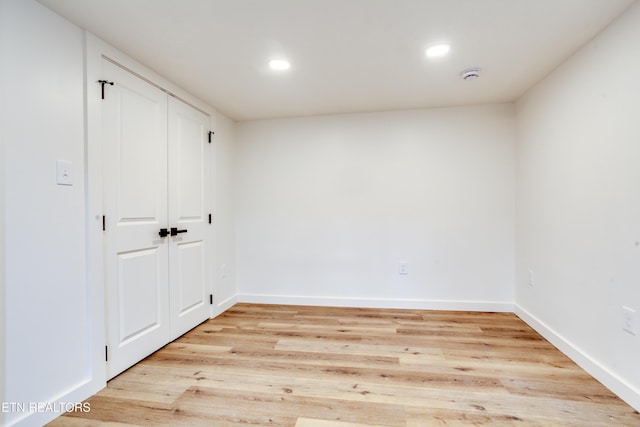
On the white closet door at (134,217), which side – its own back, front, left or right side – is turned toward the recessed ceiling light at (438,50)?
front

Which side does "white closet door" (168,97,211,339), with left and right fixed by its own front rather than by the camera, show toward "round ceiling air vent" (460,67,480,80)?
front

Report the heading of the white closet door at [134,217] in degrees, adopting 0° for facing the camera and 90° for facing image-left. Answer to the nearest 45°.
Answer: approximately 315°

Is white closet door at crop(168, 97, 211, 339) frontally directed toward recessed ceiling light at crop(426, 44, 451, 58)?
yes

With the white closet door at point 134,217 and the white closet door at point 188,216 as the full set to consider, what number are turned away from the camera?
0

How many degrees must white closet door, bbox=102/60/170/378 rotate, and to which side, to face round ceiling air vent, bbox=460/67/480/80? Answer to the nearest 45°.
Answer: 0° — it already faces it

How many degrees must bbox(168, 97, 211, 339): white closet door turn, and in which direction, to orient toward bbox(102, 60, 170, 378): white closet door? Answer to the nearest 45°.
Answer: approximately 90° to its right

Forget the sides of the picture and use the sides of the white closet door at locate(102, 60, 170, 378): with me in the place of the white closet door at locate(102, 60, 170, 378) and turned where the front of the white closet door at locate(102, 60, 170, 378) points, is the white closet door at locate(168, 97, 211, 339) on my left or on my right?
on my left
